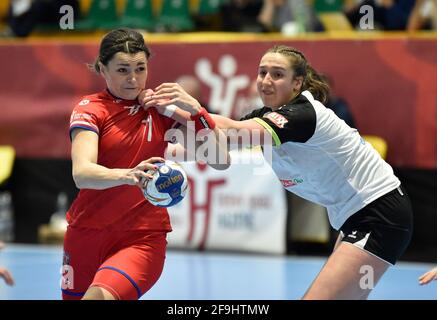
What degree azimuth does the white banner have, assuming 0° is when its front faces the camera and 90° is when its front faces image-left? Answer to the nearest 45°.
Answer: approximately 0°

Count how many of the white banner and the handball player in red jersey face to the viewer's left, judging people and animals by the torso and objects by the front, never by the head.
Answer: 0

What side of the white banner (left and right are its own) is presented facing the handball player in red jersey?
front

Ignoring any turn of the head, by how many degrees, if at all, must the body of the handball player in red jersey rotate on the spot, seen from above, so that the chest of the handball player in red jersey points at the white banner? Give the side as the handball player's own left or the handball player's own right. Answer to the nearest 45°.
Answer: approximately 135° to the handball player's own left
